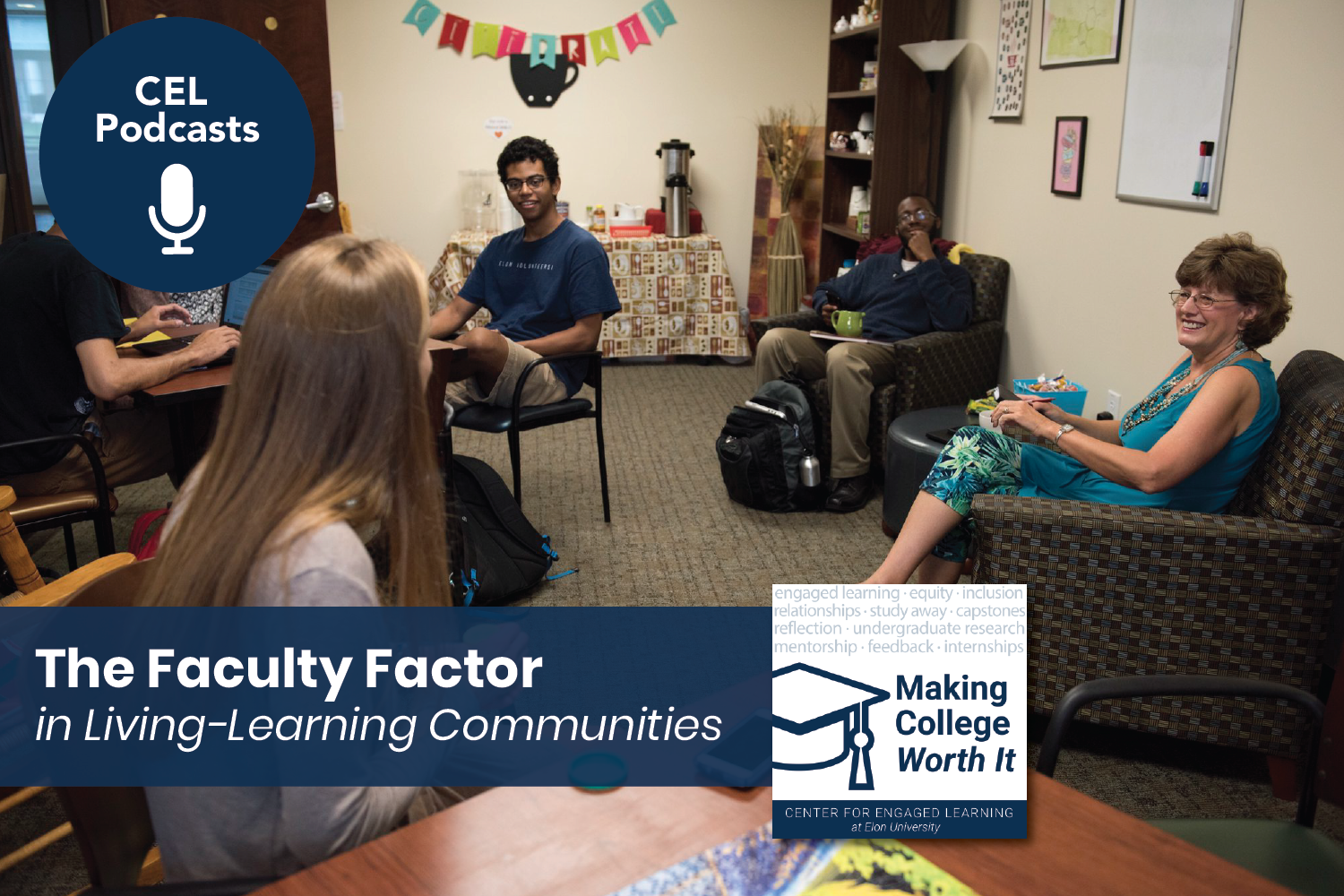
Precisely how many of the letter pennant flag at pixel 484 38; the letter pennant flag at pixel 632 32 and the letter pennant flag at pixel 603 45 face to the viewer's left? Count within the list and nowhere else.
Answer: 0

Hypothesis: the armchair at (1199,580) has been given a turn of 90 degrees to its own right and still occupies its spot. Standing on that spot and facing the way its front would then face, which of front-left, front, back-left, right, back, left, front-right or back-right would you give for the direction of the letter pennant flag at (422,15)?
front-left

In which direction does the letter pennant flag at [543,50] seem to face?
toward the camera

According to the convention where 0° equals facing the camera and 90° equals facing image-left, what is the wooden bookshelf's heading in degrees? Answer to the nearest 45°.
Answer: approximately 45°

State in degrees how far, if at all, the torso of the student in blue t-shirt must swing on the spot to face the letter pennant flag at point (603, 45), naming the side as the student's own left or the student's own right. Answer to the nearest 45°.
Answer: approximately 135° to the student's own right

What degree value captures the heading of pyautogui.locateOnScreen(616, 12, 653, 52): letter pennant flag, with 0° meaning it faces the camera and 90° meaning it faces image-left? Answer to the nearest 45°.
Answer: approximately 0°

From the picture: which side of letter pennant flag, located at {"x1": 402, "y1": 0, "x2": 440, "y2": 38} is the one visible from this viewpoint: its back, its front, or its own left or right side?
front

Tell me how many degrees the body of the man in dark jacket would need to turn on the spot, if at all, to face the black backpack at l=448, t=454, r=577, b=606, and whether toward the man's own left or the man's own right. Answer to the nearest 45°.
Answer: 0° — they already face it

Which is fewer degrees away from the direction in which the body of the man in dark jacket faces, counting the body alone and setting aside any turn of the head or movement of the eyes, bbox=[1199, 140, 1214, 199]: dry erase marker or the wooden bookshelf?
the dry erase marker

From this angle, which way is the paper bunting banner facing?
toward the camera

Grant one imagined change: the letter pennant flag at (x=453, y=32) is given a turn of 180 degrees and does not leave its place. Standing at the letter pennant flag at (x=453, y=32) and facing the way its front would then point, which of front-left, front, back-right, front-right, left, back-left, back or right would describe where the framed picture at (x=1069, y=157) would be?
back-right

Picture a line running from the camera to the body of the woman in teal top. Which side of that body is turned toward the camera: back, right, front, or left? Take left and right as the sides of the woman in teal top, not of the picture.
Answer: left

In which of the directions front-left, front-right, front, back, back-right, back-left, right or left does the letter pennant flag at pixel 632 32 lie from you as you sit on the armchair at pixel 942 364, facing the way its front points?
right

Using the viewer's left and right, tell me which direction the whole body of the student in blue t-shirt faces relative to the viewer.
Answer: facing the viewer and to the left of the viewer

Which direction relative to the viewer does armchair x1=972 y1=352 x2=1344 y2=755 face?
to the viewer's left

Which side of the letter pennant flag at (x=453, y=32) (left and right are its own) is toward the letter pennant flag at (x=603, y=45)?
left

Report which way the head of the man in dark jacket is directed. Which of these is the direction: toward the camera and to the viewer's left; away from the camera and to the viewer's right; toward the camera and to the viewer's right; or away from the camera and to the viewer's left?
toward the camera and to the viewer's left
